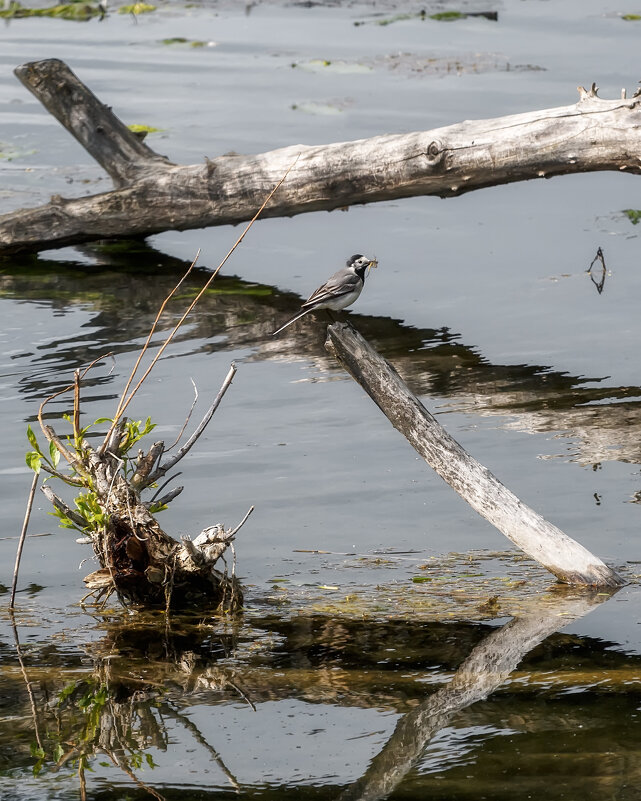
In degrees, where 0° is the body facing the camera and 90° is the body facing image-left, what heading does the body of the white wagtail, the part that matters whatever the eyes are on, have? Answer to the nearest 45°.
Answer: approximately 270°
